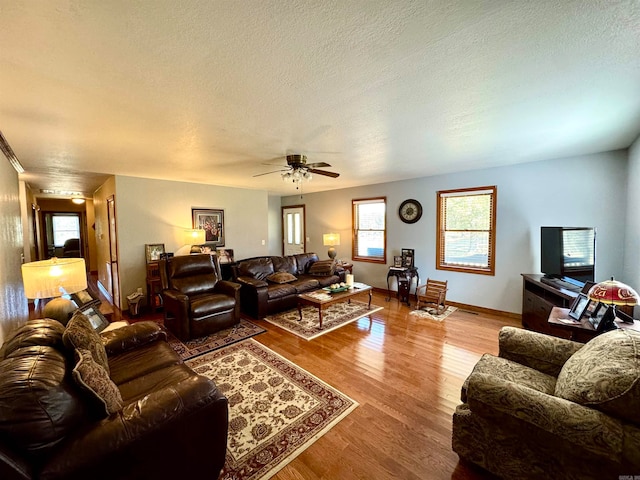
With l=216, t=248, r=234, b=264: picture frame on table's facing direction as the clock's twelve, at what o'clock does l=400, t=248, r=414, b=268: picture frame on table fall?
l=400, t=248, r=414, b=268: picture frame on table is roughly at 10 o'clock from l=216, t=248, r=234, b=264: picture frame on table.

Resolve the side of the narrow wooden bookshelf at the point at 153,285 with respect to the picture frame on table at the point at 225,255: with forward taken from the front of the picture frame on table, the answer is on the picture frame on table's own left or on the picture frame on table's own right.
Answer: on the picture frame on table's own right

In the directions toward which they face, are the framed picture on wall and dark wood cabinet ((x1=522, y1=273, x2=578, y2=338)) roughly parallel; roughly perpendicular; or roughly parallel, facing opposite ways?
roughly perpendicular

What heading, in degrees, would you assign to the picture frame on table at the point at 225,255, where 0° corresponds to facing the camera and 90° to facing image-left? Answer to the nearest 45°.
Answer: approximately 0°

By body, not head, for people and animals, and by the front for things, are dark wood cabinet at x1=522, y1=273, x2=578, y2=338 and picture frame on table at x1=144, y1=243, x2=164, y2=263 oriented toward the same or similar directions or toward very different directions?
very different directions

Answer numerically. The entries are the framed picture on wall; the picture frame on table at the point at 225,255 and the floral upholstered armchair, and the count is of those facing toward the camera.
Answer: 2

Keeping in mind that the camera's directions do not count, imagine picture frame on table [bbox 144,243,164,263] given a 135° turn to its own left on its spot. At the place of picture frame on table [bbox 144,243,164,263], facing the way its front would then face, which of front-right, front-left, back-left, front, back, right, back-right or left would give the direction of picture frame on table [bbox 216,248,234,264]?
right

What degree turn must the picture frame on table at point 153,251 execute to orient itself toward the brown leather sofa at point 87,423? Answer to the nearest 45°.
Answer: approximately 45° to its right

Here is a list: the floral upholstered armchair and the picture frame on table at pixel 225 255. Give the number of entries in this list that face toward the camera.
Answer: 1

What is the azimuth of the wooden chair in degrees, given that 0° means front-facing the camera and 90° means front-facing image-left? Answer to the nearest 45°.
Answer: approximately 45°
